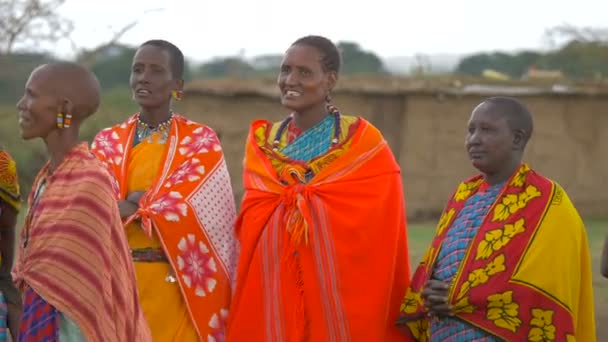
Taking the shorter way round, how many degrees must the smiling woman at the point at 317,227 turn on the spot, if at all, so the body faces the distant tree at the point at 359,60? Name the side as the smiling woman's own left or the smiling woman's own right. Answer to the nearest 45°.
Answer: approximately 135° to the smiling woman's own right

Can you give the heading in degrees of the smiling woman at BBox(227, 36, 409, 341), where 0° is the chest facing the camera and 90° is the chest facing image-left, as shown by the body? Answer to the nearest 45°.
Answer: approximately 45°

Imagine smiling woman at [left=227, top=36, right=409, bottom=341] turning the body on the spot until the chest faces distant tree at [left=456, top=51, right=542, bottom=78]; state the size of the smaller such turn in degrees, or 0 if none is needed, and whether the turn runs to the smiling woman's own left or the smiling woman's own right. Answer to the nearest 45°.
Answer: approximately 135° to the smiling woman's own right

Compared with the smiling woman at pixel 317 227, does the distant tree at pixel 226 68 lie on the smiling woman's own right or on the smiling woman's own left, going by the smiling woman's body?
on the smiling woman's own right
